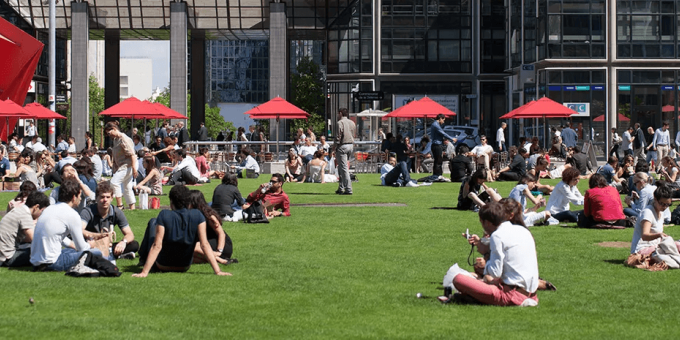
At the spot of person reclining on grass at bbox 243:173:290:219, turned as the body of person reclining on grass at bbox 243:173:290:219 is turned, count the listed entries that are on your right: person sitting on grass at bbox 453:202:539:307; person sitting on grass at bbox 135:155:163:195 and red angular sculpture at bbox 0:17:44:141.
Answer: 2

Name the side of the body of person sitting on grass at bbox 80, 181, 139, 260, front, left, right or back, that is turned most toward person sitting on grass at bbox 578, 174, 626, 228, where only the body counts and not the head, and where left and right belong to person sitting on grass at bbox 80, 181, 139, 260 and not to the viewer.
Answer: left

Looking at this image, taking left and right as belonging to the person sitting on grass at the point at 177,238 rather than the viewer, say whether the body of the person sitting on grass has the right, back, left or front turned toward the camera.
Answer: back

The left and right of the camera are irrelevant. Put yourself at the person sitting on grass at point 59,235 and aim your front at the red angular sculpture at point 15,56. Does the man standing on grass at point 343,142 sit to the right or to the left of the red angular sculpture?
right

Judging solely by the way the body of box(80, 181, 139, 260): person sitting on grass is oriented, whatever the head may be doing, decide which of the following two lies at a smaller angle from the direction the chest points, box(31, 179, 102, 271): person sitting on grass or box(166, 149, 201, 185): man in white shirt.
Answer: the person sitting on grass

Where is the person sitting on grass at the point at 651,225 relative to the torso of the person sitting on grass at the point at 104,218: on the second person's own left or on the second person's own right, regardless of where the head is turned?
on the second person's own left

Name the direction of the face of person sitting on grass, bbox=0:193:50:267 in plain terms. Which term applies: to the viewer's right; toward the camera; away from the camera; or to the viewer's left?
to the viewer's right
